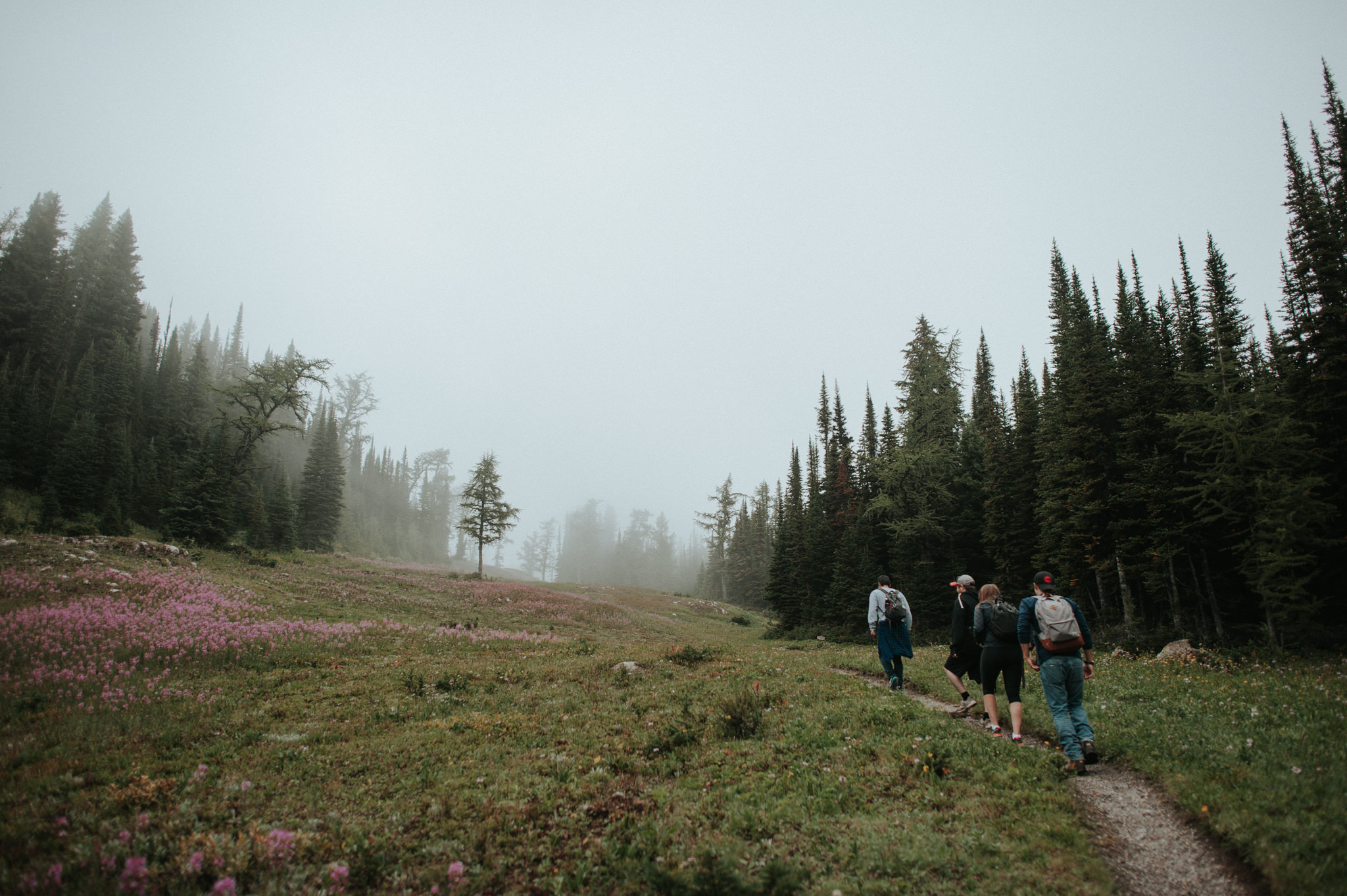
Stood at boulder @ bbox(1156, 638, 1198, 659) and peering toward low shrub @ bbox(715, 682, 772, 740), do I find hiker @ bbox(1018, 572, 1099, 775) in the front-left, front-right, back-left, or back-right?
front-left

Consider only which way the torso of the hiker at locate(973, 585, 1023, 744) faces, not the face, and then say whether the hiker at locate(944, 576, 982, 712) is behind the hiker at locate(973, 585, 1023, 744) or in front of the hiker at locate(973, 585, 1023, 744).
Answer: in front

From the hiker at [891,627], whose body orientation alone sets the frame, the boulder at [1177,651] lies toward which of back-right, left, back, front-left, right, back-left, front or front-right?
right

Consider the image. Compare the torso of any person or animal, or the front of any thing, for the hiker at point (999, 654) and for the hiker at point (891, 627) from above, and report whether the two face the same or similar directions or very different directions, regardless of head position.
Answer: same or similar directions

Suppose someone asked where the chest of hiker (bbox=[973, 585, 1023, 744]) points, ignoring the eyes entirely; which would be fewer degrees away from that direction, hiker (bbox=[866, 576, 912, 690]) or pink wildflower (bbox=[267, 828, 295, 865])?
the hiker

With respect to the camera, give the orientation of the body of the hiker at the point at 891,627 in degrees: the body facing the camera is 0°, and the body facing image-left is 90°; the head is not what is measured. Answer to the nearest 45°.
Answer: approximately 135°

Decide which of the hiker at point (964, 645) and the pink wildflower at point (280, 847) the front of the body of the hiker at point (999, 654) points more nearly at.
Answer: the hiker

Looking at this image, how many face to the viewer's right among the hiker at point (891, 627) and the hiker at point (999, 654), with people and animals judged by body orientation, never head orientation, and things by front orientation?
0

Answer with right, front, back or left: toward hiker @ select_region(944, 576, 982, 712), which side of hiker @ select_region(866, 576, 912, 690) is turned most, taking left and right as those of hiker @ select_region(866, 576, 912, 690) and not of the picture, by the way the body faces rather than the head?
back

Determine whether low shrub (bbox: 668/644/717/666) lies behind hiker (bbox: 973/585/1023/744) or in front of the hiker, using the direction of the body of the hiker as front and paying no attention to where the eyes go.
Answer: in front

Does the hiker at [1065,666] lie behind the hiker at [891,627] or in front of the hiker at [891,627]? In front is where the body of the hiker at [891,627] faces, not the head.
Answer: behind

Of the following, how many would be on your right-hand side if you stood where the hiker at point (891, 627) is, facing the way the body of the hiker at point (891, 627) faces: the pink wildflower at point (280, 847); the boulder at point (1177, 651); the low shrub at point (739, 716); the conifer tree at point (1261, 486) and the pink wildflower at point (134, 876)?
2

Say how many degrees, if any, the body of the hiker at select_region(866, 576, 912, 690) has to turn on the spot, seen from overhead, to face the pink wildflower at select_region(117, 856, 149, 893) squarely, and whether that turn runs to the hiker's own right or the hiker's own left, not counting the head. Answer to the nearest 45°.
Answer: approximately 90° to the hiker's own left

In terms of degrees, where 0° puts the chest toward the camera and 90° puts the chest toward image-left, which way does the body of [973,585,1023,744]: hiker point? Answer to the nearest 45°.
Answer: approximately 135°
